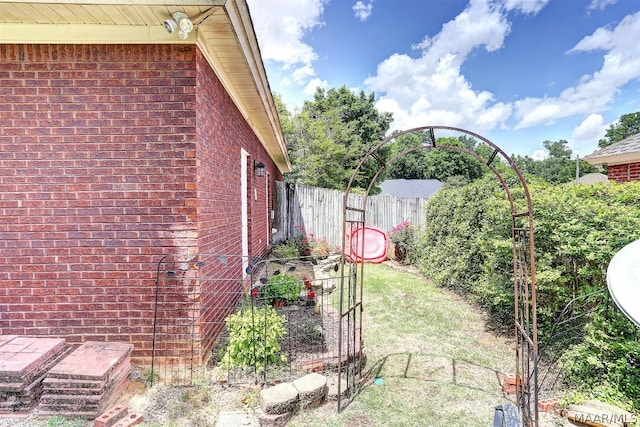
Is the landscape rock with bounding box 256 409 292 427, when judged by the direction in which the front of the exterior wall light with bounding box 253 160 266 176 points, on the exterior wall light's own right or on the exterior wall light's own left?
on the exterior wall light's own right

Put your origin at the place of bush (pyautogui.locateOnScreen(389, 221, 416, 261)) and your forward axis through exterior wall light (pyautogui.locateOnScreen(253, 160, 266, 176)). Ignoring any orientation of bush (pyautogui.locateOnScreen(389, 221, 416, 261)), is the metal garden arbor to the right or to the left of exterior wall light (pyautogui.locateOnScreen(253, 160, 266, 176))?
left

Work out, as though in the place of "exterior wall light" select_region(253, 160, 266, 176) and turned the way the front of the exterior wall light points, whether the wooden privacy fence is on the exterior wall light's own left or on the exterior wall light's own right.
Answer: on the exterior wall light's own left

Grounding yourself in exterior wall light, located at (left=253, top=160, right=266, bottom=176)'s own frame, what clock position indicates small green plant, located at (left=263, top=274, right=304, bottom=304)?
The small green plant is roughly at 3 o'clock from the exterior wall light.

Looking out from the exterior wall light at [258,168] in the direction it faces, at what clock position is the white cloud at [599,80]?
The white cloud is roughly at 11 o'clock from the exterior wall light.

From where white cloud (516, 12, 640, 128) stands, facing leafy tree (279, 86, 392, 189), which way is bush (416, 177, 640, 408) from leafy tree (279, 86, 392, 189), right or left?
left

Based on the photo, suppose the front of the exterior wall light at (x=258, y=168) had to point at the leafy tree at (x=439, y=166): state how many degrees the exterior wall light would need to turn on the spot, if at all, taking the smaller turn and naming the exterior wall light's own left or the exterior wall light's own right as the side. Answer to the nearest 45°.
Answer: approximately 45° to the exterior wall light's own left

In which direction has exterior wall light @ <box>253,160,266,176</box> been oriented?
to the viewer's right

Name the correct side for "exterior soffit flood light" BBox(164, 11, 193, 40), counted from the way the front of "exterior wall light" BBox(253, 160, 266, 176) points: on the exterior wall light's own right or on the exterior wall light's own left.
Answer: on the exterior wall light's own right
